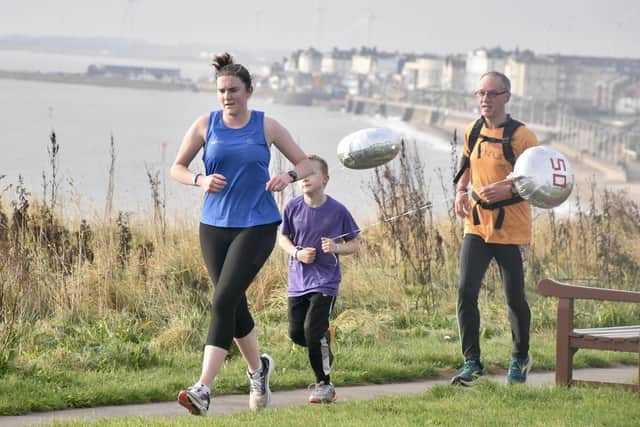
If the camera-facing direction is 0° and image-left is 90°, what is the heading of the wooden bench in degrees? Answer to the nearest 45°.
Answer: approximately 135°

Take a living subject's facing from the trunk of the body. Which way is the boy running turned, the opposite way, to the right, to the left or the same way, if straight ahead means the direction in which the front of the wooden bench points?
to the left

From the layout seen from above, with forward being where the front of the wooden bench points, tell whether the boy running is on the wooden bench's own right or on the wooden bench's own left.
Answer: on the wooden bench's own left

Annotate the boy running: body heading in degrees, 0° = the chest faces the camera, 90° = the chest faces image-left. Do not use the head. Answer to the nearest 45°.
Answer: approximately 45°

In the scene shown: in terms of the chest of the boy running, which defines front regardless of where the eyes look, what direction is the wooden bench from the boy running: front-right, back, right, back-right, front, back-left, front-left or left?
back-left

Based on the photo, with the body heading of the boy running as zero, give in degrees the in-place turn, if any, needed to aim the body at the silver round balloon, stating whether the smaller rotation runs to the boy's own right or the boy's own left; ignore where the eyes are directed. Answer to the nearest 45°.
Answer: approximately 135° to the boy's own left
